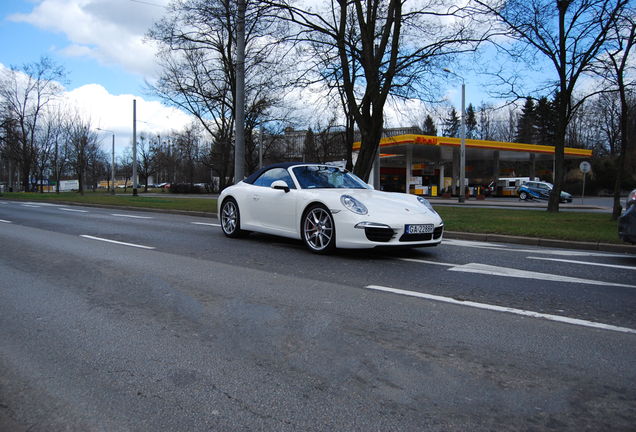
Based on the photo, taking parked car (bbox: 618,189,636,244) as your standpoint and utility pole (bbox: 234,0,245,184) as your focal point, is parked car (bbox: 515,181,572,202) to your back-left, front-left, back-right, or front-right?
front-right

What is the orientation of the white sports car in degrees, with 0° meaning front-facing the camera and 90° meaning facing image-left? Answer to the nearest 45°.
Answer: approximately 315°

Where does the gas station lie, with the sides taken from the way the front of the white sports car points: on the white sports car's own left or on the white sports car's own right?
on the white sports car's own left

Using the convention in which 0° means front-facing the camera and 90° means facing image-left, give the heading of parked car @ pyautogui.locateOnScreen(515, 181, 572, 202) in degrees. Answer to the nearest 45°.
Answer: approximately 270°

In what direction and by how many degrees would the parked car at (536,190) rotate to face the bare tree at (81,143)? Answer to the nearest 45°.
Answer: approximately 180°

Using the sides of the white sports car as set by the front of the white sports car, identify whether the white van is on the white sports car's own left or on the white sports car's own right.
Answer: on the white sports car's own left

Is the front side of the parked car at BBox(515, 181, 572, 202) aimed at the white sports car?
no

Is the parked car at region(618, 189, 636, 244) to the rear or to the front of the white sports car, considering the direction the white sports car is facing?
to the front

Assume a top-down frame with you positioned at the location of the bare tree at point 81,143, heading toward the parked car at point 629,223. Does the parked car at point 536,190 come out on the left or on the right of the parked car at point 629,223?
left

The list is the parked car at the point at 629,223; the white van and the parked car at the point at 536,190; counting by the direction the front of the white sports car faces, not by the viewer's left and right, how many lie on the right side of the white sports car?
0

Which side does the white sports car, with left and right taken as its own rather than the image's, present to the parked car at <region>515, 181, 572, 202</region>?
left

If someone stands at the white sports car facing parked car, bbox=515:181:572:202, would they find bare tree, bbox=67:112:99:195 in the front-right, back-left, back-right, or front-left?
front-left

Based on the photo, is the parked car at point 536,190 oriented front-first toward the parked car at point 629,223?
no

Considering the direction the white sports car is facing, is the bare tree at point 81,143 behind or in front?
behind
